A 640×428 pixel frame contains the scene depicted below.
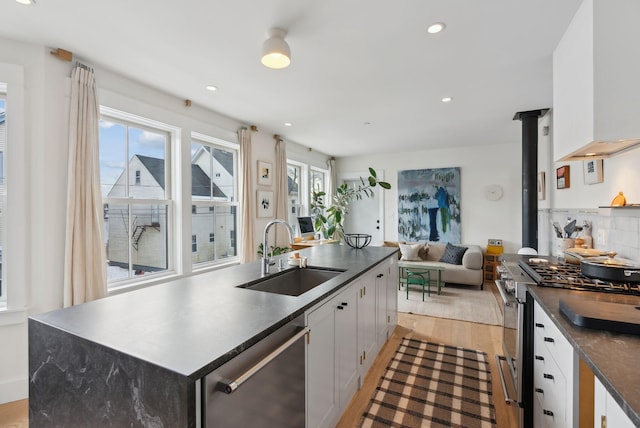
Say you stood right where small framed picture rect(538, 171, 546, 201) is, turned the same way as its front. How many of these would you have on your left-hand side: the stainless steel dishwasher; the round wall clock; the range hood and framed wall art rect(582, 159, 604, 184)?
3

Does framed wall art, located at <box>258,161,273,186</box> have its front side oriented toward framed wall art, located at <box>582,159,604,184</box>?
yes

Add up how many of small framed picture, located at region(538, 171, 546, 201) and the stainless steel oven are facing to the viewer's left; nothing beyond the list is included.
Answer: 2

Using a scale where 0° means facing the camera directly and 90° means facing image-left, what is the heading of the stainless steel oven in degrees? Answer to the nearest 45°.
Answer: approximately 90°

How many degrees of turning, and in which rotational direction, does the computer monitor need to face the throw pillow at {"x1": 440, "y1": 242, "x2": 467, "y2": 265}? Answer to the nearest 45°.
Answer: approximately 45° to its left

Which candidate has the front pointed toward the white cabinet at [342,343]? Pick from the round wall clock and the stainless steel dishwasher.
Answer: the round wall clock

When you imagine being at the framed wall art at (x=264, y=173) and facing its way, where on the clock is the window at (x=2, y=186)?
The window is roughly at 3 o'clock from the framed wall art.

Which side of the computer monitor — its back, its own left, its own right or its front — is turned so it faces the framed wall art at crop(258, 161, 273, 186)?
right

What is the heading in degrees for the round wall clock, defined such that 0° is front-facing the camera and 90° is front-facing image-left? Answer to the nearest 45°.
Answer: approximately 0°
